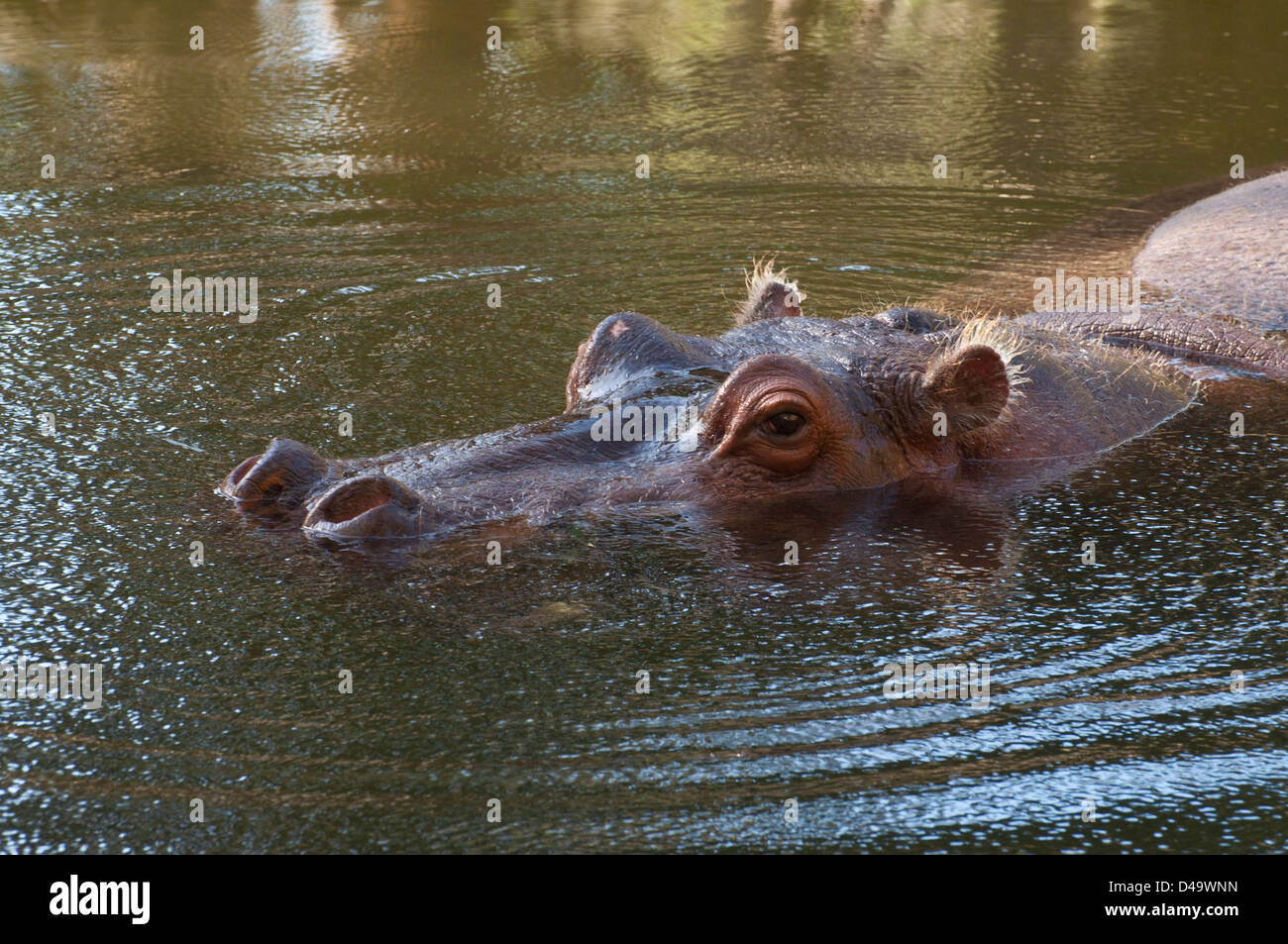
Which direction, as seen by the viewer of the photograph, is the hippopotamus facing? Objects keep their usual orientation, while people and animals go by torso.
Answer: facing the viewer and to the left of the viewer
